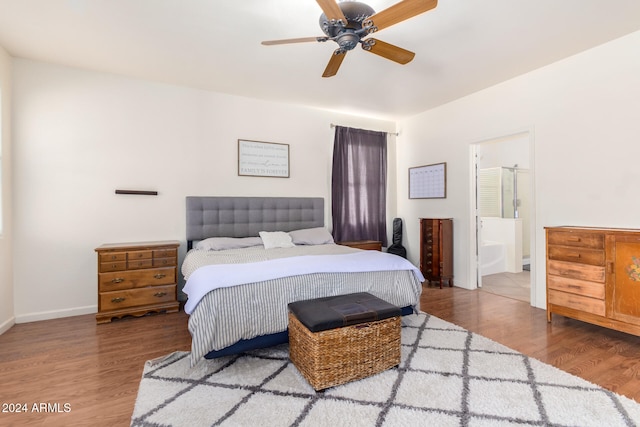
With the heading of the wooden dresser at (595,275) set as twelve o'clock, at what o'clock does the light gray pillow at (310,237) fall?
The light gray pillow is roughly at 1 o'clock from the wooden dresser.

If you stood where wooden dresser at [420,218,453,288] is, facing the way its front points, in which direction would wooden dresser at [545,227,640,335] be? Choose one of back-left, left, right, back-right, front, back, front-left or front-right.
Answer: left

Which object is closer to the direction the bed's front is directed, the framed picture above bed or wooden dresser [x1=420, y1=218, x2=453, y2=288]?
the wooden dresser

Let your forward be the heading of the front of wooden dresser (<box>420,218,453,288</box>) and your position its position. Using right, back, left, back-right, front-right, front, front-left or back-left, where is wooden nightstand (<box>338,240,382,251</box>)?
front-right

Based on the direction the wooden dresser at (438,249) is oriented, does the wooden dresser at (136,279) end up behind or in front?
in front

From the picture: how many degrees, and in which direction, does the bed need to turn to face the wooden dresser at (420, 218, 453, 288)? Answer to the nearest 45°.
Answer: approximately 90° to its left

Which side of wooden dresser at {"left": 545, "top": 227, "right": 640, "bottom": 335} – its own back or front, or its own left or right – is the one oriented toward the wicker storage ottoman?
front

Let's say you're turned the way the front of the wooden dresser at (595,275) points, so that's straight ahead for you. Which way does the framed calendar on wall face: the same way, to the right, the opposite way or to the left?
the same way

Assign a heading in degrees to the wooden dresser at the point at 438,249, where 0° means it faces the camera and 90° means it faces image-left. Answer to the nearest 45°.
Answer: approximately 45°

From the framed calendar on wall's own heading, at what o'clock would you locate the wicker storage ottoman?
The wicker storage ottoman is roughly at 11 o'clock from the framed calendar on wall.

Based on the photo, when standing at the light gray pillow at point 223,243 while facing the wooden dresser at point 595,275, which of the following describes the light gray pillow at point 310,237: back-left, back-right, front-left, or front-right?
front-left

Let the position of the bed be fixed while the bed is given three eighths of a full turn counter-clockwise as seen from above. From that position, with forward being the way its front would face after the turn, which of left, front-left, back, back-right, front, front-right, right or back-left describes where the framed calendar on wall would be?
front-right

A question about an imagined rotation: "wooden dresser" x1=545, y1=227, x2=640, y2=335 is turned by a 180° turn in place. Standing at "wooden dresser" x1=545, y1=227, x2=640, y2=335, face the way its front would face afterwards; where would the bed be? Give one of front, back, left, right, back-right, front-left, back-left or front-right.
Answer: back

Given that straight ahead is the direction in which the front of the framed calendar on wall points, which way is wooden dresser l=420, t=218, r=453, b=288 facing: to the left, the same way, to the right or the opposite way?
the same way

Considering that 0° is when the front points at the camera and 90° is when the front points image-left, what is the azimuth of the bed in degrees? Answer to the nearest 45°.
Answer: approximately 315°

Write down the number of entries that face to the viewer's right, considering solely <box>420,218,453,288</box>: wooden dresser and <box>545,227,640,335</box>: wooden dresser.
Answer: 0
